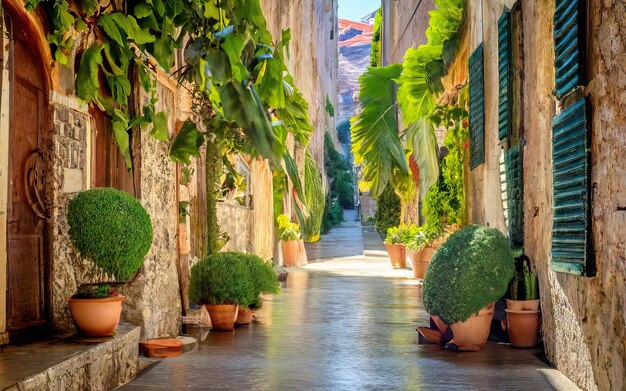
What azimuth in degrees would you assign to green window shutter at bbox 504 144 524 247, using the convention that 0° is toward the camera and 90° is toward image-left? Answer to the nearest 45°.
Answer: approximately 45°

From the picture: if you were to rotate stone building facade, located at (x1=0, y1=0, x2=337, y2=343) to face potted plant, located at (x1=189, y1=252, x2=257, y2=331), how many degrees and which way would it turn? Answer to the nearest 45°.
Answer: approximately 90° to its left

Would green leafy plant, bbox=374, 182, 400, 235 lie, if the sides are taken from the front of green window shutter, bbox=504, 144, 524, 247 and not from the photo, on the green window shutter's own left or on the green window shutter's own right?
on the green window shutter's own right

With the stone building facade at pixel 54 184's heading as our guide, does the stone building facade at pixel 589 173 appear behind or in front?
in front

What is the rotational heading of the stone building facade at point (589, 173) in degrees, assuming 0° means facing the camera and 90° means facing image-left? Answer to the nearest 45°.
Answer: approximately 45°

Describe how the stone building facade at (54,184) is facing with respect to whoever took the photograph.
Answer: facing the viewer and to the right of the viewer

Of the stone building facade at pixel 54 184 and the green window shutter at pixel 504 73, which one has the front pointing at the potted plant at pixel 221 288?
the green window shutter

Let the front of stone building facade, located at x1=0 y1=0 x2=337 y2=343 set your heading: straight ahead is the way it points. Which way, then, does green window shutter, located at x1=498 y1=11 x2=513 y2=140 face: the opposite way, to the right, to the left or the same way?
the opposite way

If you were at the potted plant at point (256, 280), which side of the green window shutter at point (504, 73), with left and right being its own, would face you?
front

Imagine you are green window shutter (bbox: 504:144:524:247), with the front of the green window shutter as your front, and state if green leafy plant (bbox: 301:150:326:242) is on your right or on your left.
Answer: on your right

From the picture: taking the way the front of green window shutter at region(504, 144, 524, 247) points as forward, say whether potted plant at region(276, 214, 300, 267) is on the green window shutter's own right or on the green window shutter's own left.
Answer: on the green window shutter's own right

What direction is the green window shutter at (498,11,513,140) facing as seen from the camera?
to the viewer's left

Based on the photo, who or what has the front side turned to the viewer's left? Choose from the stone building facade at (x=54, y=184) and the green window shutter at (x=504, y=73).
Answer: the green window shutter

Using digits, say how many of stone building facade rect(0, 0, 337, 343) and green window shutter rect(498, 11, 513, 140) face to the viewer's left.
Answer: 1
